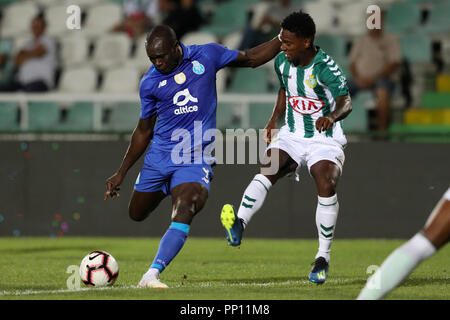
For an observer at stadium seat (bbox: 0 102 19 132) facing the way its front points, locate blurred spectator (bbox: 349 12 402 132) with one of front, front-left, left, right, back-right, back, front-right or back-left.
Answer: left

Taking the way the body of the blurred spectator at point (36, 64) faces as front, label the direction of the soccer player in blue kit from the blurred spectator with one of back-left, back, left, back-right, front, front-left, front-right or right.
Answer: front-left

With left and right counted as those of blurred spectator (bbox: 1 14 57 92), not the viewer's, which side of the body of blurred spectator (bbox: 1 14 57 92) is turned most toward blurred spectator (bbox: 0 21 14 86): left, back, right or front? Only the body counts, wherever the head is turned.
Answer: right

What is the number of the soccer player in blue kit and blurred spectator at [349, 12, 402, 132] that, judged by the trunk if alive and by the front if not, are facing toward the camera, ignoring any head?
2

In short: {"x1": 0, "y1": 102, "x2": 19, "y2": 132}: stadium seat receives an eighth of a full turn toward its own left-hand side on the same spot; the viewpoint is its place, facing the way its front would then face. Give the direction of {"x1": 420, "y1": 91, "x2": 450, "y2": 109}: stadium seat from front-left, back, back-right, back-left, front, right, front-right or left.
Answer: front-left

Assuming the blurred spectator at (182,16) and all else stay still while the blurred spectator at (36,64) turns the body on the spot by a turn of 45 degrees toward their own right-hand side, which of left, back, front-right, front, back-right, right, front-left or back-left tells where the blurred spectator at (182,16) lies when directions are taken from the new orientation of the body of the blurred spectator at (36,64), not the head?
back

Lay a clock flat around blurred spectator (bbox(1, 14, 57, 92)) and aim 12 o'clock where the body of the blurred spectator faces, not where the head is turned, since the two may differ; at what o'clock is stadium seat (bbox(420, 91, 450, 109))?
The stadium seat is roughly at 8 o'clock from the blurred spectator.

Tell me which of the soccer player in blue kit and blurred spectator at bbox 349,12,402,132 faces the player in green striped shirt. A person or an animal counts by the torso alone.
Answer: the blurred spectator

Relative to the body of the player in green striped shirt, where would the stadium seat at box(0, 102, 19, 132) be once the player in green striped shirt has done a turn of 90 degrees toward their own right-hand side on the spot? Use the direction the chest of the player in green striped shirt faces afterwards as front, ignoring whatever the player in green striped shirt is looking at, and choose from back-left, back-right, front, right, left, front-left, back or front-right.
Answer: front

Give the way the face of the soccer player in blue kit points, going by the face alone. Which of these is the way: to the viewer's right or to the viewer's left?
to the viewer's left

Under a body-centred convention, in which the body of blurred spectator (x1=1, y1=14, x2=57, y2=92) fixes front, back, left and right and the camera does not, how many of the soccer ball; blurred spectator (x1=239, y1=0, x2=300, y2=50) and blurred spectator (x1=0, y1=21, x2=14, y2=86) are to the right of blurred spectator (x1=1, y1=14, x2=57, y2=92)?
1

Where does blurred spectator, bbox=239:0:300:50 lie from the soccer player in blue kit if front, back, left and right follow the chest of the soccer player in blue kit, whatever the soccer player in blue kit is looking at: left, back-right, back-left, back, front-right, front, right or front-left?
back

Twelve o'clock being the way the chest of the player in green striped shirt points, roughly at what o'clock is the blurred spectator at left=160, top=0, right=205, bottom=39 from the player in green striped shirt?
The blurred spectator is roughly at 4 o'clock from the player in green striped shirt.

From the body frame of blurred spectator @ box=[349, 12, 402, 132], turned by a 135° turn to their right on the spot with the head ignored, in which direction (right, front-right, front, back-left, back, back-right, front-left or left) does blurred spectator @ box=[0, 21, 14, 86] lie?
front-left
